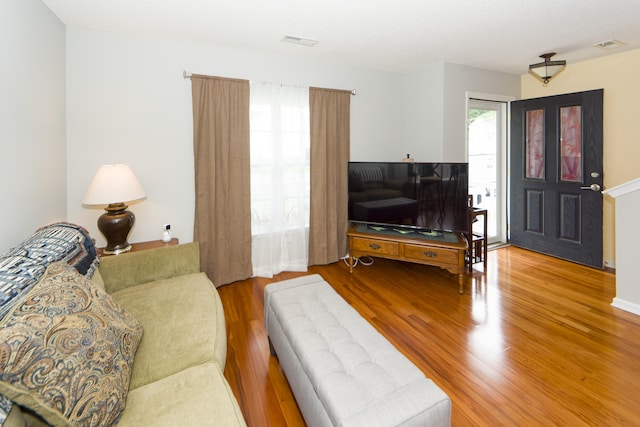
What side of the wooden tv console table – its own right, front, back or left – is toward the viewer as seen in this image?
front

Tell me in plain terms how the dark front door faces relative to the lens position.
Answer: facing the viewer and to the left of the viewer

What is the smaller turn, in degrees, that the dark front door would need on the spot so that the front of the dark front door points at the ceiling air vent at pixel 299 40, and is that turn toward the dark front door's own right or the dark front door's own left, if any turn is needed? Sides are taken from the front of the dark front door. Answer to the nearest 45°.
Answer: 0° — it already faces it

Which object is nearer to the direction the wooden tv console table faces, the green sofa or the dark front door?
the green sofa

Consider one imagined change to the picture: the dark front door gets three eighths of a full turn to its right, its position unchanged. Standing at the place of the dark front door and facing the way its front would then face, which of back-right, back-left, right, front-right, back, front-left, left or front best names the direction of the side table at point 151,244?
back-left

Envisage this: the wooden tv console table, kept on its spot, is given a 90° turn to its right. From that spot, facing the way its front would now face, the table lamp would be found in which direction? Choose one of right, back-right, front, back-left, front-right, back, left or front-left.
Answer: front-left

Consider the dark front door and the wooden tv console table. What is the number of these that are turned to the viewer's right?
0

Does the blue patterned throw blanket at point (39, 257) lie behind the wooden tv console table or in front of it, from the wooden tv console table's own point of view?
in front

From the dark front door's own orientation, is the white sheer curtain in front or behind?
in front

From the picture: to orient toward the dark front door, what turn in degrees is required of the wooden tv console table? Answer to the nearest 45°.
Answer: approximately 135° to its left
